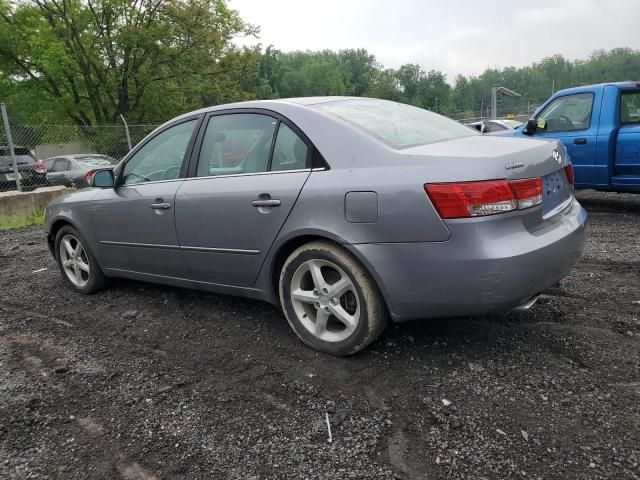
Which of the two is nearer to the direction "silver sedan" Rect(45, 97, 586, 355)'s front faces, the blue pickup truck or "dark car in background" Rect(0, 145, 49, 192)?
the dark car in background

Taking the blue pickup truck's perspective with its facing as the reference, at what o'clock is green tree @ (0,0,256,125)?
The green tree is roughly at 1 o'clock from the blue pickup truck.

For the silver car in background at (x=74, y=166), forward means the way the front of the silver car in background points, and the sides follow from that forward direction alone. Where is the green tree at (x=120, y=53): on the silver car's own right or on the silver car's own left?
on the silver car's own right

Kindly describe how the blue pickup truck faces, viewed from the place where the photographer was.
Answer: facing to the left of the viewer

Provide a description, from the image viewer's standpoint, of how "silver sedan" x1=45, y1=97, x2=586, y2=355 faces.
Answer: facing away from the viewer and to the left of the viewer

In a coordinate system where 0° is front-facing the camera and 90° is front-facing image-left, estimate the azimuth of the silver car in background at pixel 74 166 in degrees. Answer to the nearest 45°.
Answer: approximately 135°

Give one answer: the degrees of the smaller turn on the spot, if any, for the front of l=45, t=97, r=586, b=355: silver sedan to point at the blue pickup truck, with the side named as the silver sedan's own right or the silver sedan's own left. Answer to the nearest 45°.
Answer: approximately 90° to the silver sedan's own right

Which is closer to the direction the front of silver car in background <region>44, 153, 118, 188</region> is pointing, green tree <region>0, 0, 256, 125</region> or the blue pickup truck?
the green tree
